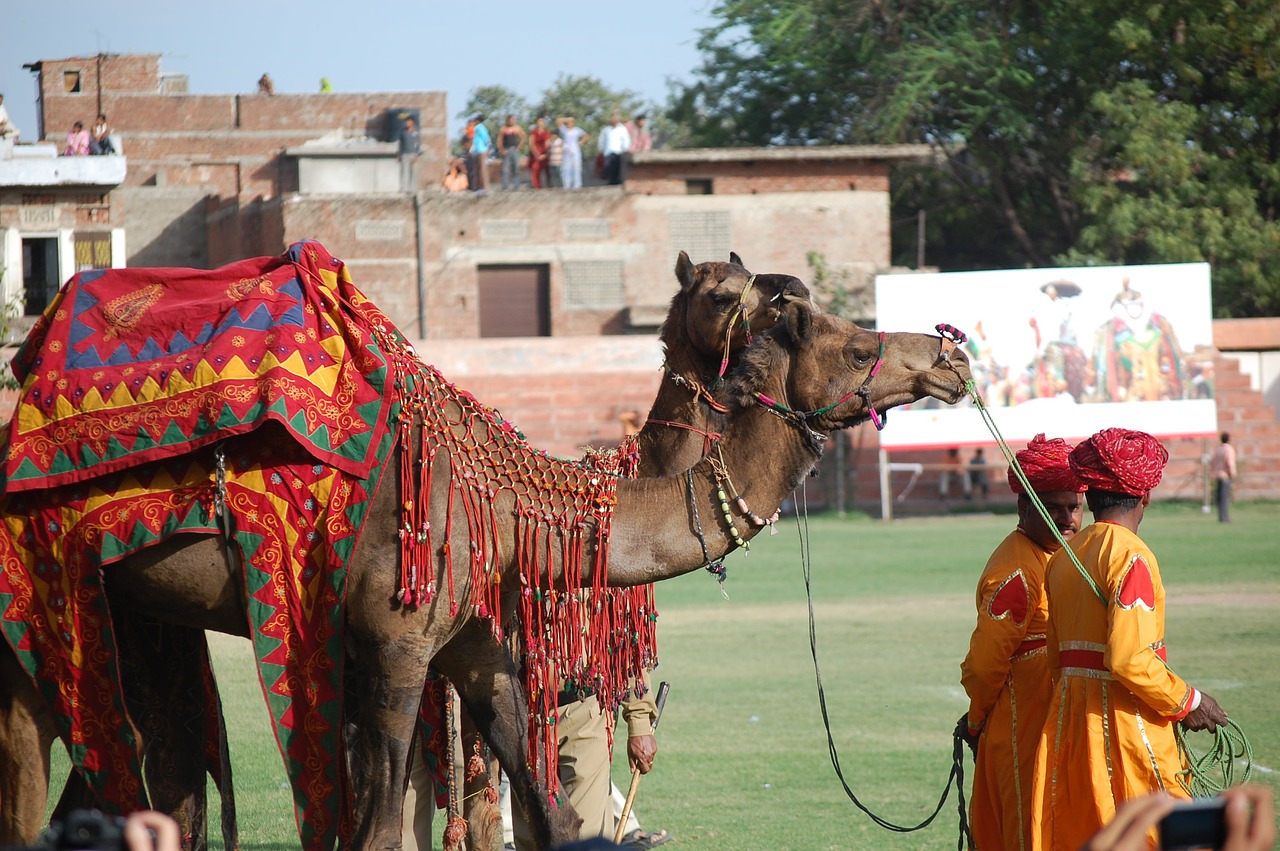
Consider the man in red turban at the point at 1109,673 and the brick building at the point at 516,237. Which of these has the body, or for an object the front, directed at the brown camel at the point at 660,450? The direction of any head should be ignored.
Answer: the brick building

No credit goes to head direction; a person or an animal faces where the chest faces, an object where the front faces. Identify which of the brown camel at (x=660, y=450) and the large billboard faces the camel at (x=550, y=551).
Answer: the large billboard

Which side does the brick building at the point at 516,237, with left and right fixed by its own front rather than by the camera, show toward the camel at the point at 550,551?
front

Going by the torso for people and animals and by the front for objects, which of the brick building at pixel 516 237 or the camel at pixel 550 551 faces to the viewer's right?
the camel

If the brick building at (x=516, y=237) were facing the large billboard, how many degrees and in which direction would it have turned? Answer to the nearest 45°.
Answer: approximately 45° to its left

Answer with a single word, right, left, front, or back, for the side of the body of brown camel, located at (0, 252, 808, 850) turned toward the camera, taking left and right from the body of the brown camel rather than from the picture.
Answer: right

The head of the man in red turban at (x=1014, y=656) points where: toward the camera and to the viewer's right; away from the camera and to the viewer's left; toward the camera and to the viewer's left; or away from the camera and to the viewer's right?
toward the camera and to the viewer's right

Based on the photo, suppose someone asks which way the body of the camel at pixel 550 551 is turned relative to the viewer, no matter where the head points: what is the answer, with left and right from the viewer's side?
facing to the right of the viewer

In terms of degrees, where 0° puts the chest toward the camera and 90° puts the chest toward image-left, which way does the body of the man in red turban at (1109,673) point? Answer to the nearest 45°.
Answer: approximately 225°

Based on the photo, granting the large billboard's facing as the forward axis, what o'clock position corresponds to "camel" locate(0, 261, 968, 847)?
The camel is roughly at 12 o'clock from the large billboard.
